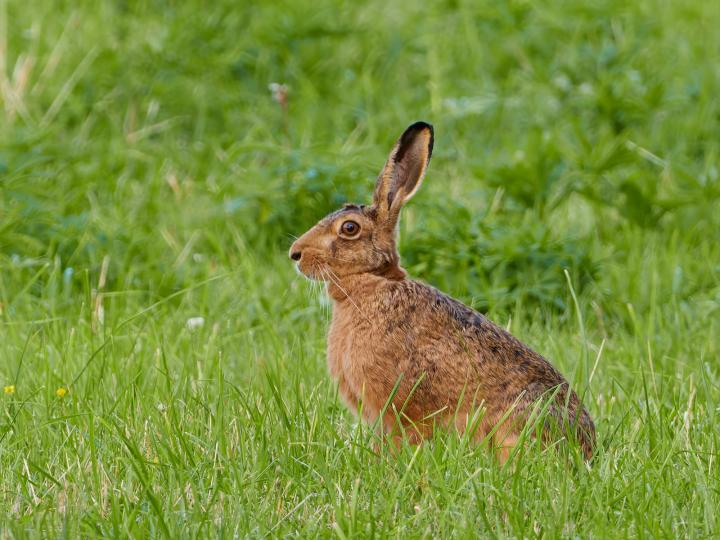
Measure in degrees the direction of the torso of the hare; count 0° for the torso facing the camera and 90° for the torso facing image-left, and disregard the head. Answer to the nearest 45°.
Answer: approximately 90°
